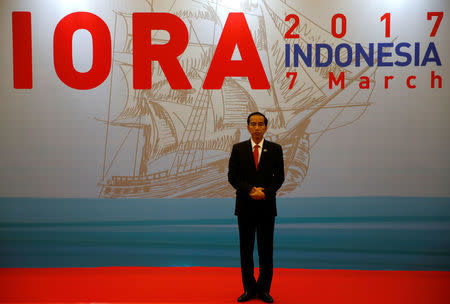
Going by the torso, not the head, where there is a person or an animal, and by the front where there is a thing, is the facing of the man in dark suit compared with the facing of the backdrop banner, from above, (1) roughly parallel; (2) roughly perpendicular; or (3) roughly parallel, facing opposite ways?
roughly parallel

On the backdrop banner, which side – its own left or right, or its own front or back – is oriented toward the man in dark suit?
front

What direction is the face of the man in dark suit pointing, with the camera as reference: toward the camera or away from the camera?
toward the camera

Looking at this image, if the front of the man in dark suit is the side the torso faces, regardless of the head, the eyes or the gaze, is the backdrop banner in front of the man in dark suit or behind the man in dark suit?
behind

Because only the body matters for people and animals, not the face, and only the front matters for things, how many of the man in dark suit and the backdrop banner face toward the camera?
2

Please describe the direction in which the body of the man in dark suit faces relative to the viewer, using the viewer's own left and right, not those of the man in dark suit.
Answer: facing the viewer

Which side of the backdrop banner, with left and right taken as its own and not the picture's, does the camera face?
front
